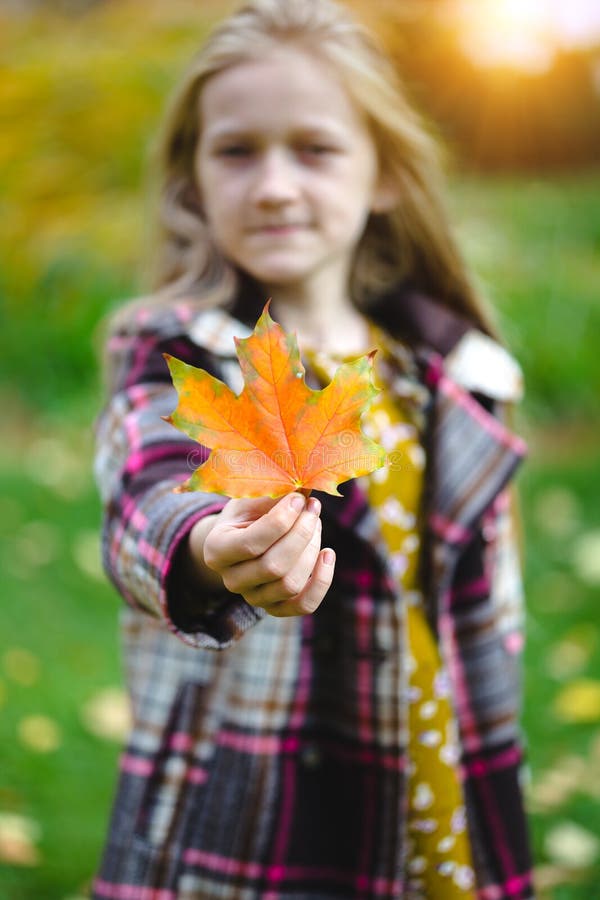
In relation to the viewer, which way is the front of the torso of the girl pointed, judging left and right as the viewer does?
facing the viewer
